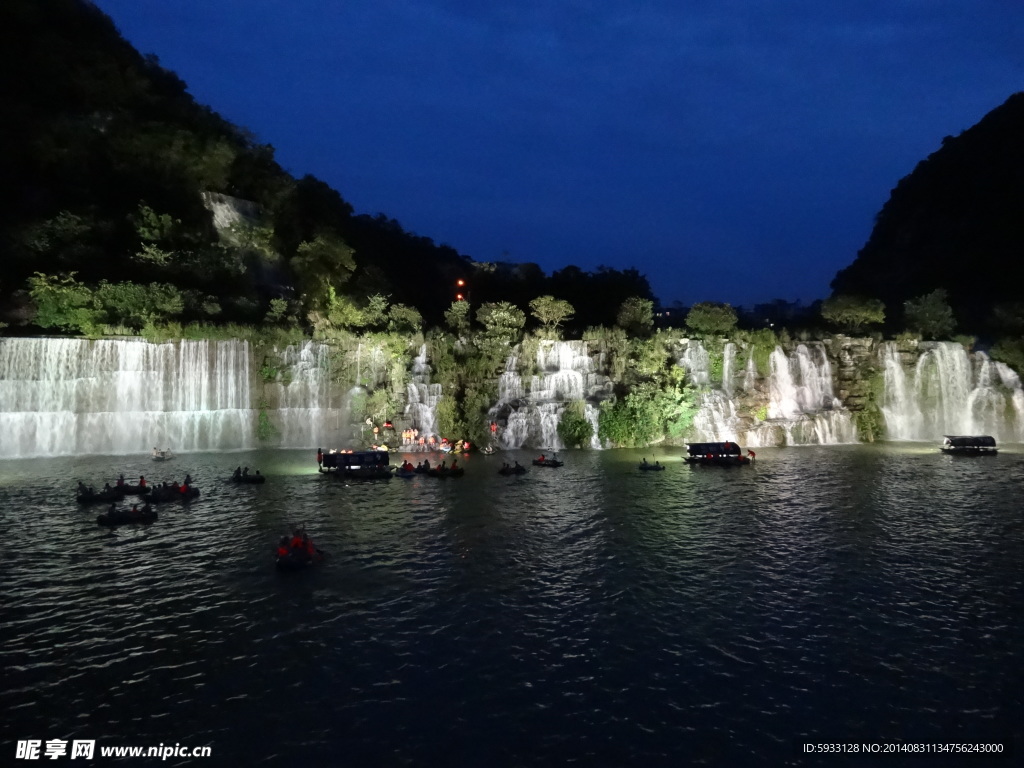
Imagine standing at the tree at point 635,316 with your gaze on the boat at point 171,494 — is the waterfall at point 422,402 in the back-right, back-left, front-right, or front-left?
front-right

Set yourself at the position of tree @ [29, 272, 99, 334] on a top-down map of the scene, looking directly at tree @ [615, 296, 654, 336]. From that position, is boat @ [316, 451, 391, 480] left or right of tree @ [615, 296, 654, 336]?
right

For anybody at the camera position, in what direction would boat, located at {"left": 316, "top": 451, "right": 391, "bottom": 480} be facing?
facing to the left of the viewer

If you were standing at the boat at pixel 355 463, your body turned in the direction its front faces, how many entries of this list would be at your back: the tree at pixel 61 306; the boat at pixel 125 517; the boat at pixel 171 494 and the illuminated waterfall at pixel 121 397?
0

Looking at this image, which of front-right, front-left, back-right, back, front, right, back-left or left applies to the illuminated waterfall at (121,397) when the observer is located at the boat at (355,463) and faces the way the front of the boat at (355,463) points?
front-right

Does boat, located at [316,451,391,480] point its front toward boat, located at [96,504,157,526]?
no

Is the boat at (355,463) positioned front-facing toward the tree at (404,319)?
no
